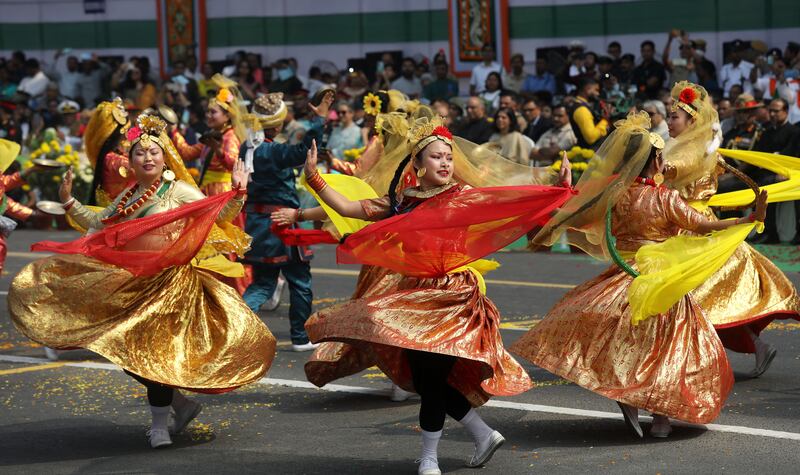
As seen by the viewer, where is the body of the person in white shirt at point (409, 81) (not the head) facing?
toward the camera

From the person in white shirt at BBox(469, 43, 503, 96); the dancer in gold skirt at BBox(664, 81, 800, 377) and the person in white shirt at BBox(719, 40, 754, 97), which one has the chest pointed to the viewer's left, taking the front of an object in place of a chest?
the dancer in gold skirt

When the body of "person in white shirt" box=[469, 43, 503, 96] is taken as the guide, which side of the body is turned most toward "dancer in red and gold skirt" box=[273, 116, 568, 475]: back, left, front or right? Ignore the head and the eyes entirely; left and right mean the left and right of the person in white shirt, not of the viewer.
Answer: front

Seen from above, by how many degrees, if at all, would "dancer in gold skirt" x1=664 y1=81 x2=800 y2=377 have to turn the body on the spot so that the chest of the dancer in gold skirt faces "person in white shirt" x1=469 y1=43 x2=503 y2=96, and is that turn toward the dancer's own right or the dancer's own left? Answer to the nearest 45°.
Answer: approximately 90° to the dancer's own right

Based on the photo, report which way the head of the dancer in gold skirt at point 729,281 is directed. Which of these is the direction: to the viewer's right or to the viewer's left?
to the viewer's left

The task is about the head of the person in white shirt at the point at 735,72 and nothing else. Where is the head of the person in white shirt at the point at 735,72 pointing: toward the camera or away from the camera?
toward the camera

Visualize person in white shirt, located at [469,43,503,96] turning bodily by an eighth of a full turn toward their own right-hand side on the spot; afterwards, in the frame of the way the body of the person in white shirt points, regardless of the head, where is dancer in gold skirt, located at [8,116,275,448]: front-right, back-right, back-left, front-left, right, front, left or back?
front-left

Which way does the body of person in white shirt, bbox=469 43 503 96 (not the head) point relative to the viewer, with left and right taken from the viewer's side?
facing the viewer

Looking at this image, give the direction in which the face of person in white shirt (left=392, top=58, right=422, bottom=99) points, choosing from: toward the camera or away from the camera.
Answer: toward the camera

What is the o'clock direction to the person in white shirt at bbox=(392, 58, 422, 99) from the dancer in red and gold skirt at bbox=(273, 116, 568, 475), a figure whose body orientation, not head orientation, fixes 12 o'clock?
The person in white shirt is roughly at 6 o'clock from the dancer in red and gold skirt.

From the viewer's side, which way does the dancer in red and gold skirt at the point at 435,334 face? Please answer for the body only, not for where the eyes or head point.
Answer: toward the camera

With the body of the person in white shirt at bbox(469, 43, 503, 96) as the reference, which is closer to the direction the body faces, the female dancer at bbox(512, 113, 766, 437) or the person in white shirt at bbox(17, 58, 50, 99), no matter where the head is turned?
the female dancer
